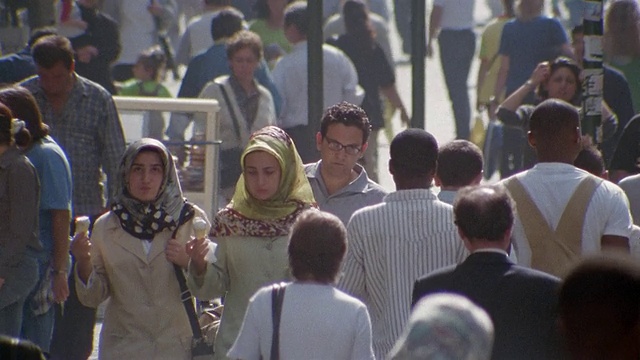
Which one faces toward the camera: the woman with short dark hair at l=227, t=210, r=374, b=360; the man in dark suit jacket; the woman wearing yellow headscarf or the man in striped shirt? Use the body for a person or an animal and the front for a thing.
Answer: the woman wearing yellow headscarf

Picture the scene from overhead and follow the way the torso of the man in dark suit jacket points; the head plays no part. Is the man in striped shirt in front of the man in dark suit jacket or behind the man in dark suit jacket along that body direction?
in front

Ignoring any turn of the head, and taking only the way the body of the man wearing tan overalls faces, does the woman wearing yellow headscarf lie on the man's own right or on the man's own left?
on the man's own left

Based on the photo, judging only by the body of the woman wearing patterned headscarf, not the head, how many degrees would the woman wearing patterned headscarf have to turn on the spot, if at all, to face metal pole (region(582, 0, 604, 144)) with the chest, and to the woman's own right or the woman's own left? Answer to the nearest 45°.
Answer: approximately 135° to the woman's own left

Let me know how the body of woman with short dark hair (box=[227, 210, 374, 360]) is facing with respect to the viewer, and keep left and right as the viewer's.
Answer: facing away from the viewer

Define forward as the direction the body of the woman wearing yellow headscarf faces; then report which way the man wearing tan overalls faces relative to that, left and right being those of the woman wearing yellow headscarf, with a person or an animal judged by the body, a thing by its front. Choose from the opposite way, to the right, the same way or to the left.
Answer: the opposite way

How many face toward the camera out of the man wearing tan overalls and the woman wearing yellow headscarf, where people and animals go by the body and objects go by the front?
1

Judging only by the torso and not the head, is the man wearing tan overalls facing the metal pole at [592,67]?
yes

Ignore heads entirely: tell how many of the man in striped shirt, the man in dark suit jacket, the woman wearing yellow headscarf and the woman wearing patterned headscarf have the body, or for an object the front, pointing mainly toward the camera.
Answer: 2

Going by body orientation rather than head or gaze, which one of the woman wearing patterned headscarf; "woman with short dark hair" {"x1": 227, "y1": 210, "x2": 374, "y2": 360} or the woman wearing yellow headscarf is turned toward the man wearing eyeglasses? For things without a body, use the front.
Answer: the woman with short dark hair

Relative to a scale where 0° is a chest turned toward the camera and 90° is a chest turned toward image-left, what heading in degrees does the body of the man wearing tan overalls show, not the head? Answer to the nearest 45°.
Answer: approximately 180°

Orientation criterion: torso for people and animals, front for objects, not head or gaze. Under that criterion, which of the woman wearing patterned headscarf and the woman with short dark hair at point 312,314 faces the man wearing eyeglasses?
the woman with short dark hair

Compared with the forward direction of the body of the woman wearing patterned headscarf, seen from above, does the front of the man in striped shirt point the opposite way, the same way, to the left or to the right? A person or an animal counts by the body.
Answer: the opposite way

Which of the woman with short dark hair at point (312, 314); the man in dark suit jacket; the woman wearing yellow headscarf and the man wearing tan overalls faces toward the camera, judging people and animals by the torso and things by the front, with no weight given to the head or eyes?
the woman wearing yellow headscarf

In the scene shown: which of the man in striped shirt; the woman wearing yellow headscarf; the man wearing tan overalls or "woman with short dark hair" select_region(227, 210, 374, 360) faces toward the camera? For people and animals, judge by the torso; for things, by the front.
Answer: the woman wearing yellow headscarf

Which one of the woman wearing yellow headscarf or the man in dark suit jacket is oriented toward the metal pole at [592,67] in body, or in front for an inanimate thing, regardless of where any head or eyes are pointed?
the man in dark suit jacket
